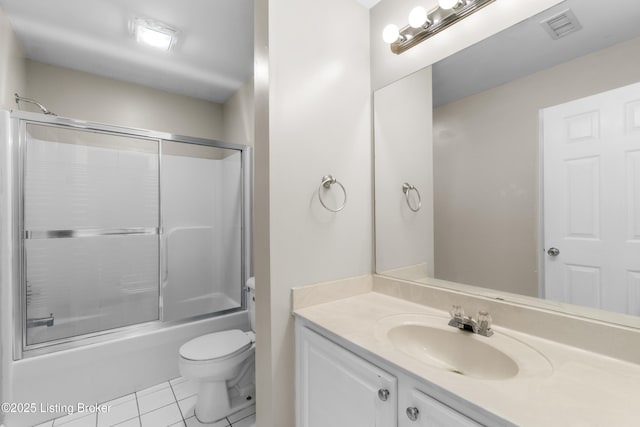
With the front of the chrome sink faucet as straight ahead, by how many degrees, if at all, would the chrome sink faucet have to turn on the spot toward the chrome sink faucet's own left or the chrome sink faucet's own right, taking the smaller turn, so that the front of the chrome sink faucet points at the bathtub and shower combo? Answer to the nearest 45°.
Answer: approximately 45° to the chrome sink faucet's own right

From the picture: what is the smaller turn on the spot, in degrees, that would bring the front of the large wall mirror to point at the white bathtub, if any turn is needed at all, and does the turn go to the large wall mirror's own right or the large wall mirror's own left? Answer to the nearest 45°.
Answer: approximately 45° to the large wall mirror's own right

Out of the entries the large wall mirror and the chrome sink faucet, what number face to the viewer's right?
0

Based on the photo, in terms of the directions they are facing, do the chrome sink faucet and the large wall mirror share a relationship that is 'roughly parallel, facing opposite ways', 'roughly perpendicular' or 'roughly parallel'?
roughly parallel

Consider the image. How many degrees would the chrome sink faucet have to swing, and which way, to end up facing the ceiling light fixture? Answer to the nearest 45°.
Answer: approximately 45° to its right

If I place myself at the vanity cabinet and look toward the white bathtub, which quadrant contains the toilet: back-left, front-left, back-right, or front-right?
front-right

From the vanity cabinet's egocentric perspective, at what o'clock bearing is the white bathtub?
The white bathtub is roughly at 2 o'clock from the vanity cabinet.

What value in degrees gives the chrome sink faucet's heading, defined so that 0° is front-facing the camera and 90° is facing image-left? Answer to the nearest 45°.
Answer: approximately 45°

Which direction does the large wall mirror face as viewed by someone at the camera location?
facing the viewer and to the left of the viewer
